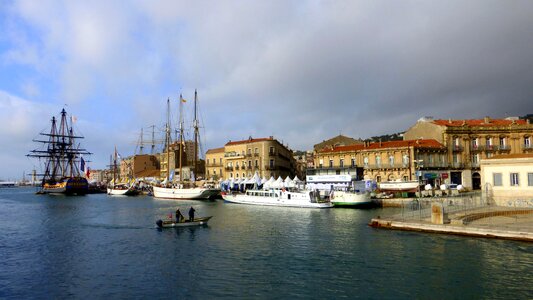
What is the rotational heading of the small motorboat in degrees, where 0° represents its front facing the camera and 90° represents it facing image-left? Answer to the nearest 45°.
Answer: approximately 270°

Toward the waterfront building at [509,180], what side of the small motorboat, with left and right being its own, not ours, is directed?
front
